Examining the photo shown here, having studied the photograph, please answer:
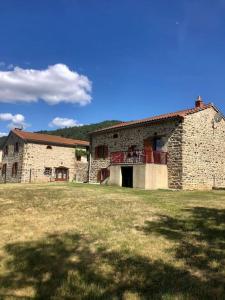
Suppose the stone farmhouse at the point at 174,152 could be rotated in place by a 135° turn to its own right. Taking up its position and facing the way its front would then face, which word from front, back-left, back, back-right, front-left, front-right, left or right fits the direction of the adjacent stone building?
front-left

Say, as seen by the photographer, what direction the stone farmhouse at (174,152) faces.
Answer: facing the viewer and to the left of the viewer
